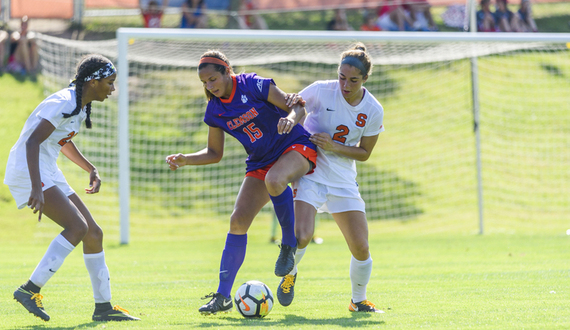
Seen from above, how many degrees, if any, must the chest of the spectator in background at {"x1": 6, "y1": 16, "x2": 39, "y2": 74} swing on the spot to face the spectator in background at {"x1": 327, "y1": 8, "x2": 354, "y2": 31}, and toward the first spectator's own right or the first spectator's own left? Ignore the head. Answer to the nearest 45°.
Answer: approximately 90° to the first spectator's own left

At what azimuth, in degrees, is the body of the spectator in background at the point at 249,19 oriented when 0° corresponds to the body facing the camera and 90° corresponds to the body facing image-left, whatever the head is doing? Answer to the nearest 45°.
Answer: approximately 0°

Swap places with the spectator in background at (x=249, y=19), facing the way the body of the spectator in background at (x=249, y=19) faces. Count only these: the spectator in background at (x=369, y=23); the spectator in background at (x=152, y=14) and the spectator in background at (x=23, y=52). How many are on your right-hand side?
2

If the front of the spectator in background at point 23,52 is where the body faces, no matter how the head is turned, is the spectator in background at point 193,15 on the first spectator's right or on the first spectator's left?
on the first spectator's left

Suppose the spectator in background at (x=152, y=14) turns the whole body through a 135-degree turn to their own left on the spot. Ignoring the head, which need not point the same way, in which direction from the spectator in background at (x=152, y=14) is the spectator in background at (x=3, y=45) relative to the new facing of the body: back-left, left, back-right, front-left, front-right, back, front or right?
back-left

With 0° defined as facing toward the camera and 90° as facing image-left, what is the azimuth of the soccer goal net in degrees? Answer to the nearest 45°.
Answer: approximately 315°

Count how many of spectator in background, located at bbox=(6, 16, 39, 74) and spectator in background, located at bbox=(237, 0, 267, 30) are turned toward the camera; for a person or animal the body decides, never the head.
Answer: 2
